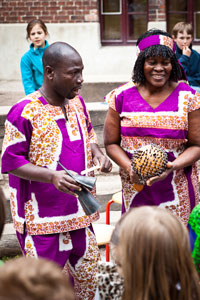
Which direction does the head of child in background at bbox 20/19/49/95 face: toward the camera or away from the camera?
toward the camera

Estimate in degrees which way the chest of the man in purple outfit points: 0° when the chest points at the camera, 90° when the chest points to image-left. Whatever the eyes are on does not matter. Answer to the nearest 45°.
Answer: approximately 315°

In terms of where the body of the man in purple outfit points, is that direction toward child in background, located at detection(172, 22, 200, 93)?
no

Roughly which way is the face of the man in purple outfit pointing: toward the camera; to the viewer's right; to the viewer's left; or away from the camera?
to the viewer's right

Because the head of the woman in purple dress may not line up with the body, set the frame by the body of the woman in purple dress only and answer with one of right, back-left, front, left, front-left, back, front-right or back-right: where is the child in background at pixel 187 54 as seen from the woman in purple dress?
back

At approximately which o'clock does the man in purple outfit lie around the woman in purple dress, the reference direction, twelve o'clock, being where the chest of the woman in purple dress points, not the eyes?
The man in purple outfit is roughly at 2 o'clock from the woman in purple dress.

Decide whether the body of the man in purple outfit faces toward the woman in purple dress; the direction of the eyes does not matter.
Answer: no

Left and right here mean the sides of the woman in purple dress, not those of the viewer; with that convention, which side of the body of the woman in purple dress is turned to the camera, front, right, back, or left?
front

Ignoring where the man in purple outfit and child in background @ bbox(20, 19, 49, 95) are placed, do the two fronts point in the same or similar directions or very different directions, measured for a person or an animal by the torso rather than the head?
same or similar directions

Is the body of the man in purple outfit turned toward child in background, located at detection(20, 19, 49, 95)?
no

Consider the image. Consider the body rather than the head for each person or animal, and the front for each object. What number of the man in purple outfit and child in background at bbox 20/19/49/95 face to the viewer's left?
0

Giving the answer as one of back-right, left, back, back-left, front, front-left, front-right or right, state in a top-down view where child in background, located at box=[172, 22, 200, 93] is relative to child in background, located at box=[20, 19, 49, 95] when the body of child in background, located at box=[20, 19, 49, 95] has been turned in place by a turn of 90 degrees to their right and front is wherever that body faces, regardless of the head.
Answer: back-left

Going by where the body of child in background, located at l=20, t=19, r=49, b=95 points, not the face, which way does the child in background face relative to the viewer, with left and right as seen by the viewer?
facing the viewer and to the right of the viewer
